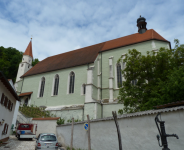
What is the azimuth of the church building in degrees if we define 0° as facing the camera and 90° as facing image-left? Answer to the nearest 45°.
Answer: approximately 135°

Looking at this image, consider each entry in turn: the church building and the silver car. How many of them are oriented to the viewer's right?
0

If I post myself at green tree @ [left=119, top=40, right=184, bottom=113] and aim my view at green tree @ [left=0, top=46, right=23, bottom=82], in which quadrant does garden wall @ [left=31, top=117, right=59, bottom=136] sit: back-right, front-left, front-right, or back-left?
front-left
